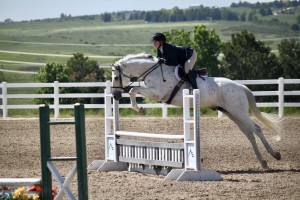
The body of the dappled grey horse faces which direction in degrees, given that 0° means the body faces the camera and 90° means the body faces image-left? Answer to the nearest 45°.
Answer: approximately 90°

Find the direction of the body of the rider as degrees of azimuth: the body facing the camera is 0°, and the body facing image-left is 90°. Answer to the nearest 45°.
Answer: approximately 90°
